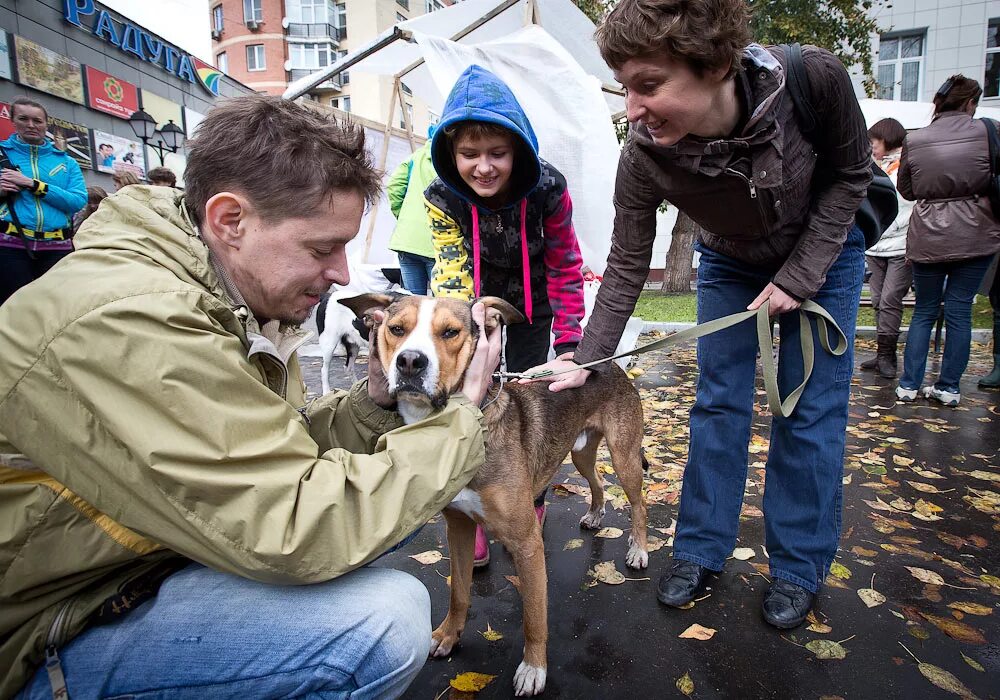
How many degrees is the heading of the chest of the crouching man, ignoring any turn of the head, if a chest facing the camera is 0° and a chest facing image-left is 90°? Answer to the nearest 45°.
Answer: approximately 270°

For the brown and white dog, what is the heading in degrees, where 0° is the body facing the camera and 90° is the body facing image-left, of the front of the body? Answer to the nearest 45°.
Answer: approximately 45°

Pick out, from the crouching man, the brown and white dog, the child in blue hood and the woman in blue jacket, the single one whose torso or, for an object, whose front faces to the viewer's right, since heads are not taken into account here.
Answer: the crouching man

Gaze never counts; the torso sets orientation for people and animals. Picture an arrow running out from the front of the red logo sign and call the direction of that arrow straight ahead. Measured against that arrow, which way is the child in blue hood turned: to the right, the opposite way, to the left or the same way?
to the right

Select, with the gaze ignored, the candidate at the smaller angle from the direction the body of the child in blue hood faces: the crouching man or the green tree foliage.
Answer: the crouching man

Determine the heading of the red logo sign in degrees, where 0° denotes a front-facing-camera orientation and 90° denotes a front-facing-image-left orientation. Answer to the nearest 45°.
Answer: approximately 315°

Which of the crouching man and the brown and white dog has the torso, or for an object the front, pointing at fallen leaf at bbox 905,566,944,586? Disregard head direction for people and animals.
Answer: the crouching man
